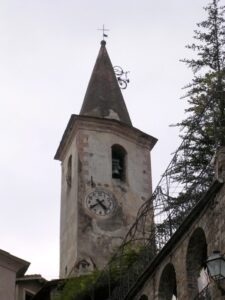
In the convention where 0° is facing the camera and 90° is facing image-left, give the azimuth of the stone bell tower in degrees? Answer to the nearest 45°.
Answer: approximately 0°

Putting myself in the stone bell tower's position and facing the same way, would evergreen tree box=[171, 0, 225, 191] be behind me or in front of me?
in front

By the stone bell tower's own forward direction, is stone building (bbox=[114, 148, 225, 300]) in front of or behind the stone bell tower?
in front
